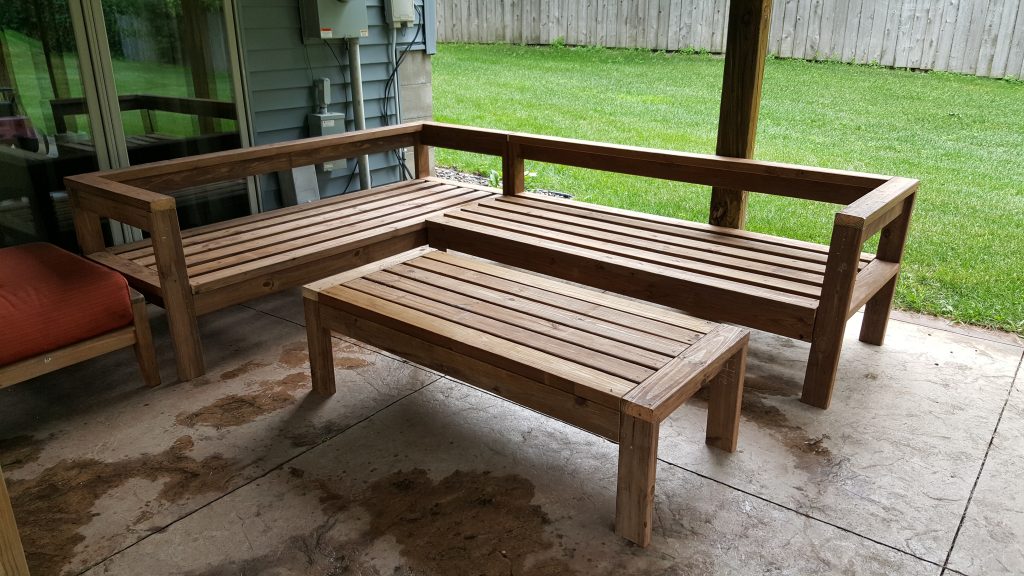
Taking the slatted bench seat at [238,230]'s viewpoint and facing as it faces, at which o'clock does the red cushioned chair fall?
The red cushioned chair is roughly at 3 o'clock from the slatted bench seat.

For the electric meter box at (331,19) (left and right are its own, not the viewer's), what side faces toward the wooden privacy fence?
left

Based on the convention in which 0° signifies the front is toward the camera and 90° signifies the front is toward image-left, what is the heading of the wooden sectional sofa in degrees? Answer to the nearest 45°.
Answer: approximately 0°

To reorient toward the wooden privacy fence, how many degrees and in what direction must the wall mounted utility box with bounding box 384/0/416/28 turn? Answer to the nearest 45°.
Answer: approximately 90° to its left

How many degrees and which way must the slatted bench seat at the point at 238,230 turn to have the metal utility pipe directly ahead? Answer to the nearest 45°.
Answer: approximately 90° to its left

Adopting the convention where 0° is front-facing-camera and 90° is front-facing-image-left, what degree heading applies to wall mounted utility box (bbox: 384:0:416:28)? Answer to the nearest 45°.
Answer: approximately 315°

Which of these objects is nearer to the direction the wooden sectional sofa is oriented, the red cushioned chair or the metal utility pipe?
the red cushioned chair

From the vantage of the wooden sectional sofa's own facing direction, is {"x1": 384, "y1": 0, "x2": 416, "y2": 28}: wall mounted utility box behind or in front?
behind

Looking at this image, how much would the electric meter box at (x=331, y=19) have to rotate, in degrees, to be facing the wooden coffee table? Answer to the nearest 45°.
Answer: approximately 45° to its right

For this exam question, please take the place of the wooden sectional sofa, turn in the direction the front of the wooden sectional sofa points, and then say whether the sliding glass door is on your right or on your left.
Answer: on your right
